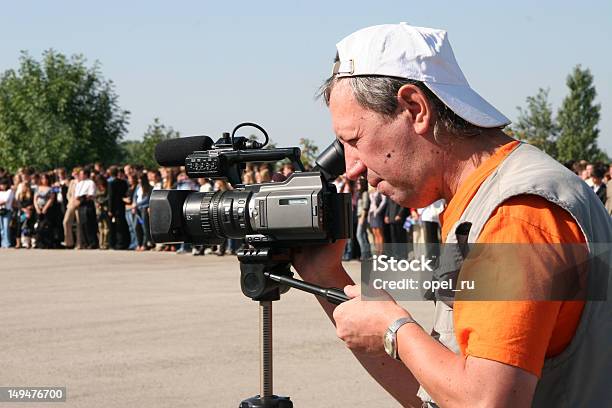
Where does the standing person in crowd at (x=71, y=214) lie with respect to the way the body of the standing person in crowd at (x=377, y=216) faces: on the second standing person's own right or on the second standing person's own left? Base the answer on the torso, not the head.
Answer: on the second standing person's own right

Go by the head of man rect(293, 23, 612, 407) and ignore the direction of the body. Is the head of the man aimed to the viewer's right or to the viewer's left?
to the viewer's left

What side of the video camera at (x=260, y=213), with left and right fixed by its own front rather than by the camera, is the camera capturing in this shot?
left

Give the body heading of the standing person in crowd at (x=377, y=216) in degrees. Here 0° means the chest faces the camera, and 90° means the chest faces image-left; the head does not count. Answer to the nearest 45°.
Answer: approximately 45°

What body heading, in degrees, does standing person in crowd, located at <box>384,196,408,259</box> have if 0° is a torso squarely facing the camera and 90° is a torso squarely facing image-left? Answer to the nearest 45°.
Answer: approximately 45°

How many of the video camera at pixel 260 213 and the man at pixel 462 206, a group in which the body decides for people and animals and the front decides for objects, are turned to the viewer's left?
2

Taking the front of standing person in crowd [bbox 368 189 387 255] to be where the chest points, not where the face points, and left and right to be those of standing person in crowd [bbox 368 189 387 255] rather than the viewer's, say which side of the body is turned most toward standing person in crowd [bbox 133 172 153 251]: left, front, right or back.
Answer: right

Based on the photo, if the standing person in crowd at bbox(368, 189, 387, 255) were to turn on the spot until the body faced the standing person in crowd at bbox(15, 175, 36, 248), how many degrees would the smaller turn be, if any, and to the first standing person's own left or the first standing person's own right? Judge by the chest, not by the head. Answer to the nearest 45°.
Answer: approximately 90° to the first standing person's own right

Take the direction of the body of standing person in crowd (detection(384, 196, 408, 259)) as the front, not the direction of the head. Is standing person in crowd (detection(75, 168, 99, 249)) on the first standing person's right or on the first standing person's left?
on the first standing person's right

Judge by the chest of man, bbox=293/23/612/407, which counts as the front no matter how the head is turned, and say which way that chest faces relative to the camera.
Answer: to the viewer's left
